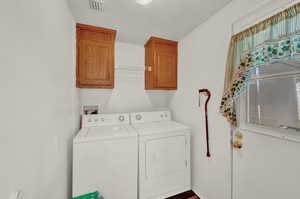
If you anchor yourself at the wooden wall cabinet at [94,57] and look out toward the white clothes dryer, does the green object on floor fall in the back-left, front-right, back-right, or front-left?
front-right

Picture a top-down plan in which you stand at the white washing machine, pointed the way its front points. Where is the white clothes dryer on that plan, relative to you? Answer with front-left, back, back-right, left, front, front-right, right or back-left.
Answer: left

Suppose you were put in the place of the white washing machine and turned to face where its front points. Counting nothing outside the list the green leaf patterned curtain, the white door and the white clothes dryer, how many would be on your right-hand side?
0

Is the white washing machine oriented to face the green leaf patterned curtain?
no

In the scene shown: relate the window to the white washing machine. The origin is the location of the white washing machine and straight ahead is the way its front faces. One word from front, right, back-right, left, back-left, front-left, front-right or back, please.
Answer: front-left

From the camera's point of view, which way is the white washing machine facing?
toward the camera

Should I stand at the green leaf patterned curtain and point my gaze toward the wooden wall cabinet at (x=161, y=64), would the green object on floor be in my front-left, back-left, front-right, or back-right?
front-left

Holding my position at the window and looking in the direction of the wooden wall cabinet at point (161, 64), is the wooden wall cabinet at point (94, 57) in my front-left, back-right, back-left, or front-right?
front-left

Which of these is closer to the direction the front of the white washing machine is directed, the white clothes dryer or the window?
the window

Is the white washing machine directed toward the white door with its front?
no
